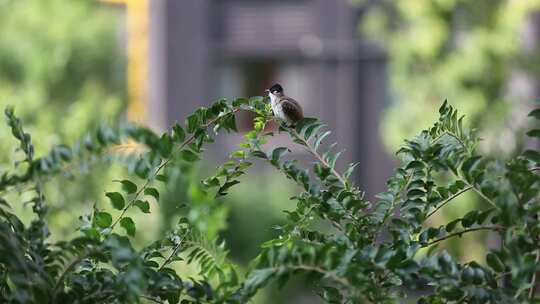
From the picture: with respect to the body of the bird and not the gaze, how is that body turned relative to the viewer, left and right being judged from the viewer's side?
facing to the left of the viewer
